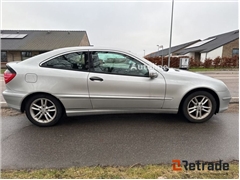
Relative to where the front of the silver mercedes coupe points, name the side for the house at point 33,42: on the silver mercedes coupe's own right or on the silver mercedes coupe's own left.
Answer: on the silver mercedes coupe's own left

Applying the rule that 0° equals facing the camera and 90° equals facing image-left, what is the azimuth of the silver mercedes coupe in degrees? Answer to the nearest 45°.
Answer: approximately 270°
